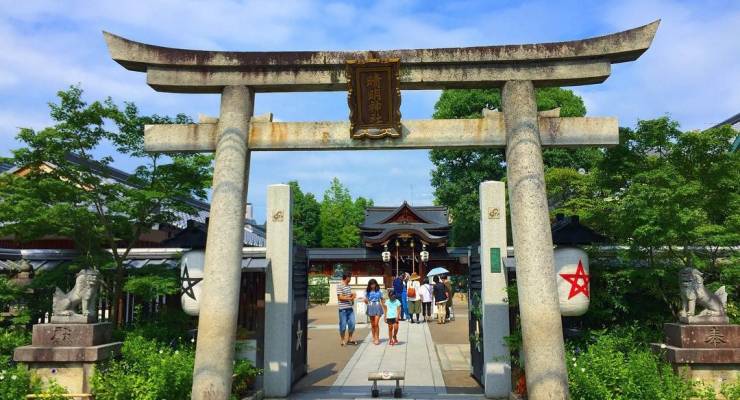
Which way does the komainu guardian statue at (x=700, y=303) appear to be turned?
to the viewer's left

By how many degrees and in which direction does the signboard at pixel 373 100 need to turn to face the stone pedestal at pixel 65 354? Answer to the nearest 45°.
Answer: approximately 90° to its right

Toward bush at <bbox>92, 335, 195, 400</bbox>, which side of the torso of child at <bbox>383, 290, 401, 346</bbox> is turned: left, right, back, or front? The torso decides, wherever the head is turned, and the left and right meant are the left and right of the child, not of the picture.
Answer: front

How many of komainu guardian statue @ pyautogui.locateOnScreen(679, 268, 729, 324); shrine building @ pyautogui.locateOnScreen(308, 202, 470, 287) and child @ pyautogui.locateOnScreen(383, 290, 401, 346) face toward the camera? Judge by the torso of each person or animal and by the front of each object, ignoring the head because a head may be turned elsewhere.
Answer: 2

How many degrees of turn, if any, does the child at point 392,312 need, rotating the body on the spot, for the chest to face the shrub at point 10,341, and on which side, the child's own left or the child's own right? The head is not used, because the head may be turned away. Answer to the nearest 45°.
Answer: approximately 45° to the child's own right

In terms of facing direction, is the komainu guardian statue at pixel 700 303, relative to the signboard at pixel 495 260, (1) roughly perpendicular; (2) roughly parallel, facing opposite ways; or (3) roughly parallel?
roughly perpendicular

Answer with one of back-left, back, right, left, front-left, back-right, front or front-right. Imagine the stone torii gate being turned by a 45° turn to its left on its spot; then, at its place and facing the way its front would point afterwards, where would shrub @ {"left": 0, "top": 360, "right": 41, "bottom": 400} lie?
back-right

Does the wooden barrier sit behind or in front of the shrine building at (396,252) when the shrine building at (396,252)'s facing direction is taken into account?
in front

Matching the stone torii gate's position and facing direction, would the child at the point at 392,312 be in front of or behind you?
behind

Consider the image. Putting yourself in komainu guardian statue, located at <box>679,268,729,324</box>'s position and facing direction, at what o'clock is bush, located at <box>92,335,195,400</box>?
The bush is roughly at 11 o'clock from the komainu guardian statue.

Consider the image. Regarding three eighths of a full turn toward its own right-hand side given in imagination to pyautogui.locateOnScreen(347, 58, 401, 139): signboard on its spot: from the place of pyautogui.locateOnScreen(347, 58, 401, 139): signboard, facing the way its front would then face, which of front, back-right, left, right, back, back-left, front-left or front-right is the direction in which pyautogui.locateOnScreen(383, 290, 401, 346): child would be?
front-right
